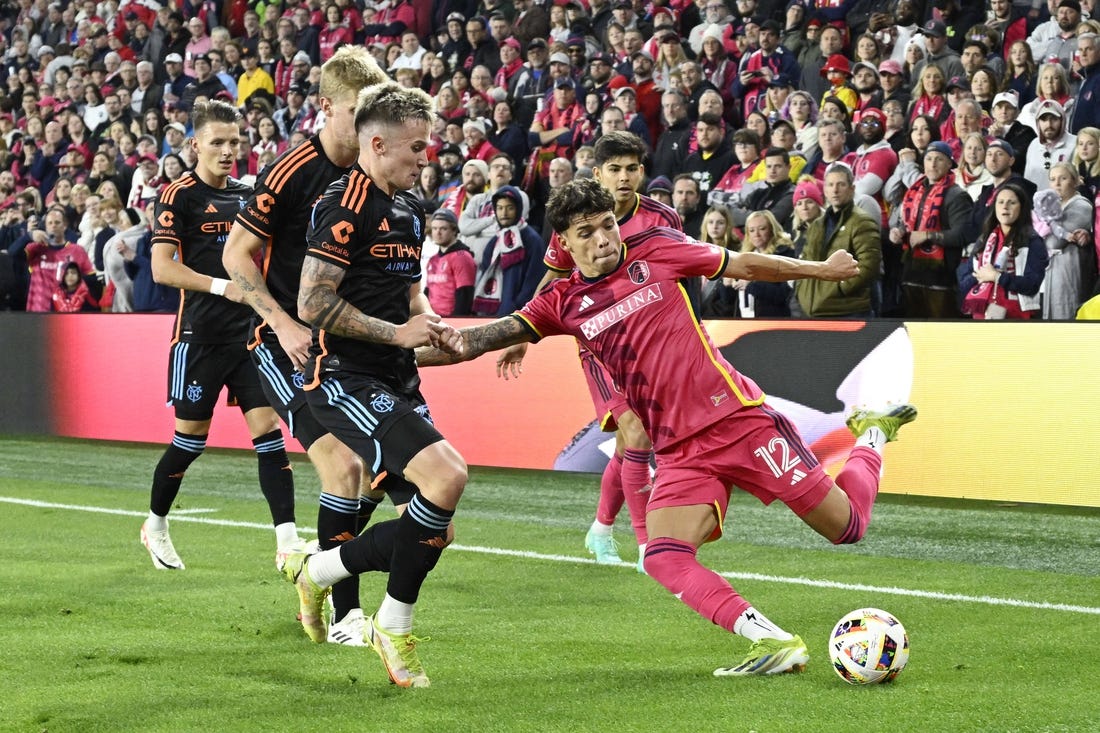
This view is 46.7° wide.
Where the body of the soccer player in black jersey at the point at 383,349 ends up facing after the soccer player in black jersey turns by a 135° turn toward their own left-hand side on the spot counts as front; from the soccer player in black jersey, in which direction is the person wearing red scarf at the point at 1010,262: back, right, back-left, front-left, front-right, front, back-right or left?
front-right

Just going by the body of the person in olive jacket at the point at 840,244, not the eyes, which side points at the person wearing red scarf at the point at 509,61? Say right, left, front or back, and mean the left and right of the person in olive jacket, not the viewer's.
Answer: right

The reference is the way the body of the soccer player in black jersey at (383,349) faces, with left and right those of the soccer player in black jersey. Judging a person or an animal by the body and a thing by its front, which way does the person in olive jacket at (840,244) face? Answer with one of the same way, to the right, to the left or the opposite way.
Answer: to the right

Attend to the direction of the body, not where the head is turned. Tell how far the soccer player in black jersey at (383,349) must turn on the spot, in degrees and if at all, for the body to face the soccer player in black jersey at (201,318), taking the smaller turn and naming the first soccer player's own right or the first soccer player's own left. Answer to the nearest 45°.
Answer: approximately 135° to the first soccer player's own left

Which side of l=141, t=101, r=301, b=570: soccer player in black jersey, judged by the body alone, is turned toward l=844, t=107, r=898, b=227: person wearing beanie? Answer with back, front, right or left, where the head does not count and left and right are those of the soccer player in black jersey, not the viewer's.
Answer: left

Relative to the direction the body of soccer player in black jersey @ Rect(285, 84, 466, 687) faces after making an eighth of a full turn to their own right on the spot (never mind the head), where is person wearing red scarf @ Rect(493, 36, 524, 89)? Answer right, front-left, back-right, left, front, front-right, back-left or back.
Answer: back

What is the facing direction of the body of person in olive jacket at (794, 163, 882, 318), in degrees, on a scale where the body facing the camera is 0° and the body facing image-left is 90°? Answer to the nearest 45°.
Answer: approximately 45°

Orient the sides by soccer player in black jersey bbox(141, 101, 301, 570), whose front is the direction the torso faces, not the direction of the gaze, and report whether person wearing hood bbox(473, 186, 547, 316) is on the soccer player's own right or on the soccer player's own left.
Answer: on the soccer player's own left

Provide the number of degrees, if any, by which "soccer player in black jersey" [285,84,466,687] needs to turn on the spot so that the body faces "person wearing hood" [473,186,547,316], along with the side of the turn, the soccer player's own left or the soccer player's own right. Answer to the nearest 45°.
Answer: approximately 135° to the soccer player's own left

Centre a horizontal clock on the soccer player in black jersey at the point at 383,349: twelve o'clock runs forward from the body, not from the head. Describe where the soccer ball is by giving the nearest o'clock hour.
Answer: The soccer ball is roughly at 11 o'clock from the soccer player in black jersey.
